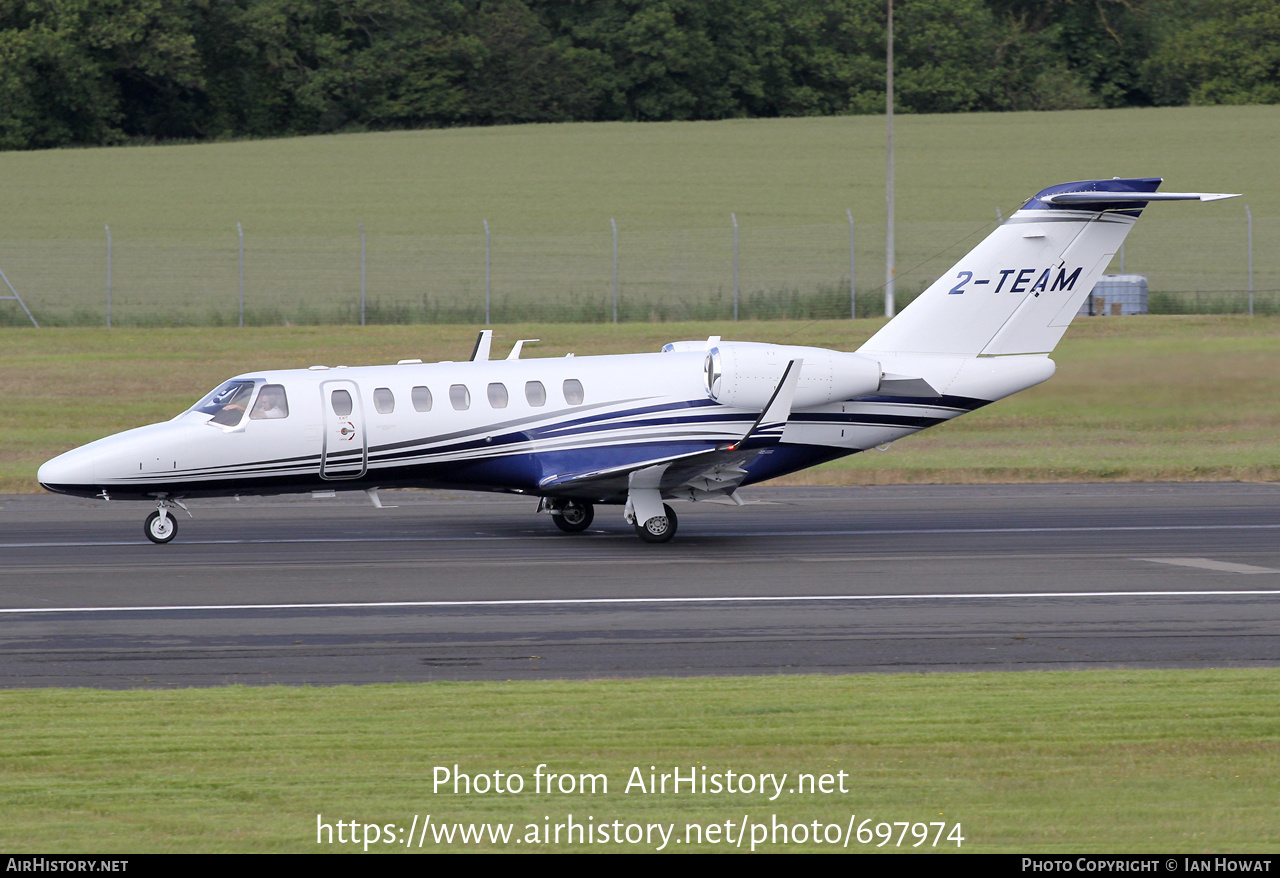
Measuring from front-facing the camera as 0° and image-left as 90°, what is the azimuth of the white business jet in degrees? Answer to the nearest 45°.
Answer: approximately 90°
